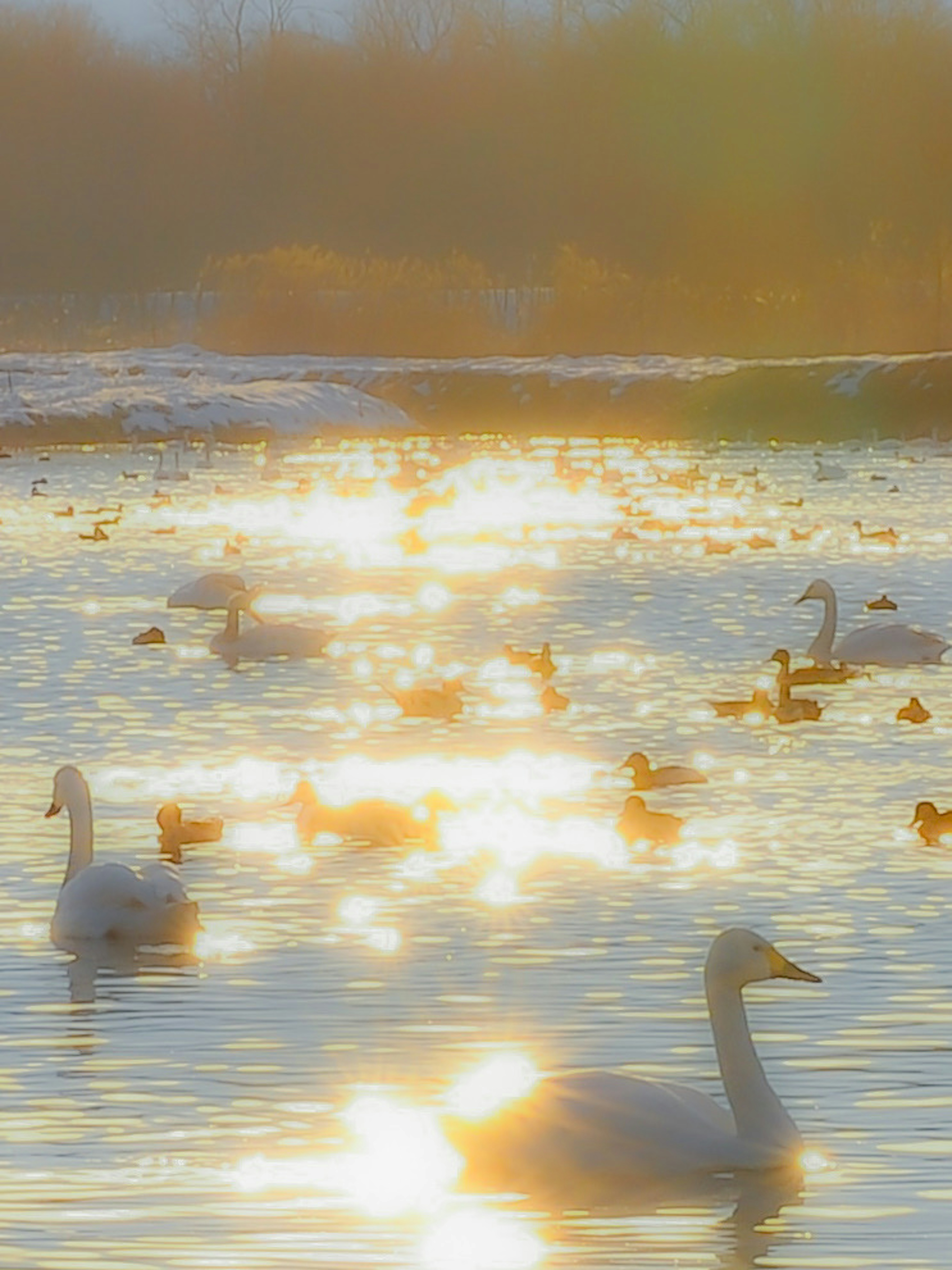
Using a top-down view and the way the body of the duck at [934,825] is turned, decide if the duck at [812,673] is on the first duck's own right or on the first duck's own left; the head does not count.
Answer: on the first duck's own right

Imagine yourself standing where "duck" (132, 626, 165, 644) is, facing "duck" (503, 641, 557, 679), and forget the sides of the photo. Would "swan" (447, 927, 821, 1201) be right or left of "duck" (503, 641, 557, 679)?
right

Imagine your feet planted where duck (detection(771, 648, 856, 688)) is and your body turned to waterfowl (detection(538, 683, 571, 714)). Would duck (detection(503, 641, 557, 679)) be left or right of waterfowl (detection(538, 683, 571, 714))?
right

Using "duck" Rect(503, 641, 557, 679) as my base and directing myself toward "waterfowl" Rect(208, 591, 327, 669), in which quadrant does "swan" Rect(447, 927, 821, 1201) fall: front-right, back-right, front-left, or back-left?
back-left

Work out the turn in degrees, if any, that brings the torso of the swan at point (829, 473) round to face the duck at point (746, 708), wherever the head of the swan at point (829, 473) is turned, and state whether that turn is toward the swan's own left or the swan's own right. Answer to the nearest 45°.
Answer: approximately 90° to the swan's own left

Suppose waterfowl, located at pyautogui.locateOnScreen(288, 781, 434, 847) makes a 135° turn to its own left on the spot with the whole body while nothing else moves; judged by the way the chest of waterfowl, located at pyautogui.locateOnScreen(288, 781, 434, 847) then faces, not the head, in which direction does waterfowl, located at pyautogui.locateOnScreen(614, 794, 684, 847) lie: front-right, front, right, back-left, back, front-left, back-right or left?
front-left

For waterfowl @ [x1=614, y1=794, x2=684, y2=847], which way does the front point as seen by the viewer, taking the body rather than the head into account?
to the viewer's left

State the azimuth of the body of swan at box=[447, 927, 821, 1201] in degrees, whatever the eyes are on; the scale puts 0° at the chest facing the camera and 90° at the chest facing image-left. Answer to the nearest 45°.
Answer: approximately 270°

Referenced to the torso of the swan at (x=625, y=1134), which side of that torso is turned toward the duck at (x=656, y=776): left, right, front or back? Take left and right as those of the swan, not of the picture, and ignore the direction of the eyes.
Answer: left
